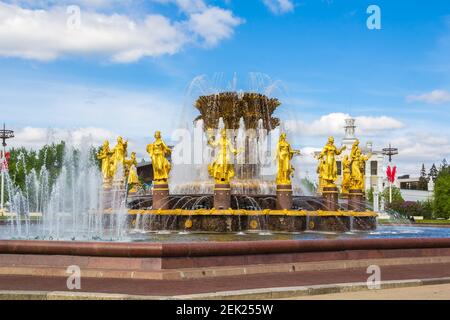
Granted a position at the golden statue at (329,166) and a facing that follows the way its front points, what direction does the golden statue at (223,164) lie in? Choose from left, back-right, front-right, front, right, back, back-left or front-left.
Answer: right

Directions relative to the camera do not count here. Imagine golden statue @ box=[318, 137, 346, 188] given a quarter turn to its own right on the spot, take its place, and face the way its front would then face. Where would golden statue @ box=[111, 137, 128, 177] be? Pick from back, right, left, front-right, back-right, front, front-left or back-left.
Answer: front-right

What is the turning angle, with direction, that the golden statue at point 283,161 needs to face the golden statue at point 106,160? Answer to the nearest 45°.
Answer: approximately 180°

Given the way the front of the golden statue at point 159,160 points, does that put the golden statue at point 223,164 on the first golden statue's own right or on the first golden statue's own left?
on the first golden statue's own left

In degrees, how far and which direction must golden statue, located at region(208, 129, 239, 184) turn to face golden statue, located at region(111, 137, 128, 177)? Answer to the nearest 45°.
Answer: approximately 135° to its right

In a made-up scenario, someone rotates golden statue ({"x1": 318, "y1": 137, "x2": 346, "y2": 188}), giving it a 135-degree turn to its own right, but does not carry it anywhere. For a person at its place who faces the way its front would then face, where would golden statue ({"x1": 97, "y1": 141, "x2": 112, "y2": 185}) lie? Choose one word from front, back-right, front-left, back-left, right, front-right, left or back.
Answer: front

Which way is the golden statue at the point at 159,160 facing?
toward the camera

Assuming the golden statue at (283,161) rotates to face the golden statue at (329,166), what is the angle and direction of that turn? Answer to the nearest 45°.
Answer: approximately 90° to its left

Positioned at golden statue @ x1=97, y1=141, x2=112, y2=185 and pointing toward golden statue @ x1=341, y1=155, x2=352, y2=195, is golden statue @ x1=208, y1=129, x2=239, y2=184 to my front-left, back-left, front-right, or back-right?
front-right

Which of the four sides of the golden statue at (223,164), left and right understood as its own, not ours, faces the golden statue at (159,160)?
right

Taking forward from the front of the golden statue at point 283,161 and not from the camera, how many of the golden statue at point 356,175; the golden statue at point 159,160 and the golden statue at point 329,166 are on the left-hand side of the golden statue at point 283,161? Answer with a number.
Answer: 2

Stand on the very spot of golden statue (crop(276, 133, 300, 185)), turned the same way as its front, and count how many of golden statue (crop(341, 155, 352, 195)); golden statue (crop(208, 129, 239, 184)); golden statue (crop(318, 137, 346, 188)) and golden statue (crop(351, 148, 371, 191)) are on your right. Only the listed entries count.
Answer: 1

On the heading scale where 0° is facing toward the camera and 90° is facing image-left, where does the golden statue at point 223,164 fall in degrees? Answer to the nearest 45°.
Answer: approximately 0°

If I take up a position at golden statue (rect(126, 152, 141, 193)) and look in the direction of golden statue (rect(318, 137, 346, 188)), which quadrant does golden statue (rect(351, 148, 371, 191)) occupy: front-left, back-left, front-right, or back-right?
front-left
